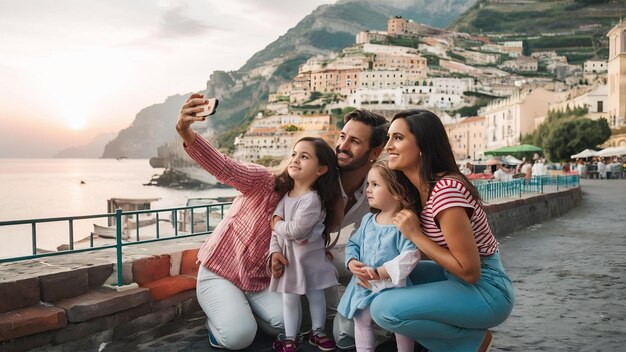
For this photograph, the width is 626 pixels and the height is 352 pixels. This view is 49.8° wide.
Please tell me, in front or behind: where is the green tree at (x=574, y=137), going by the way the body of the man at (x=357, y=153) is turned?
behind

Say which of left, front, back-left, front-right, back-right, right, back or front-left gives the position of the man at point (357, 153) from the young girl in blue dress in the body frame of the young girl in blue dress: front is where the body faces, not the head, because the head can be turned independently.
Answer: back-right

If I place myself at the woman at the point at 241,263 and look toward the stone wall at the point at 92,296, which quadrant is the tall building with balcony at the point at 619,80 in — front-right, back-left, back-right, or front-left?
back-right

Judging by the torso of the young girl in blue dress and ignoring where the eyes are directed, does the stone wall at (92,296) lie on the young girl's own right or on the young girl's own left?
on the young girl's own right

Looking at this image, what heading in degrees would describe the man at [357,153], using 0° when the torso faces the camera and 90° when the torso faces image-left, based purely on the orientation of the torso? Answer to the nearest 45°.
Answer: approximately 45°

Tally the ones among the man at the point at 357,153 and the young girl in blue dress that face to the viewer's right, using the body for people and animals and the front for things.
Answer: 0

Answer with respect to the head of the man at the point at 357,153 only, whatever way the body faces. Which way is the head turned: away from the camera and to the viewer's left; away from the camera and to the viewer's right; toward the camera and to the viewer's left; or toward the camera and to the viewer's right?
toward the camera and to the viewer's left

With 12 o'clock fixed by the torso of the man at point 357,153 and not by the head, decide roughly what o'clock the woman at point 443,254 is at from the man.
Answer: The woman is roughly at 10 o'clock from the man.

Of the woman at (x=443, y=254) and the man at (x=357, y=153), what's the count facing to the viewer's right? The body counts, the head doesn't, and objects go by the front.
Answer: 0
